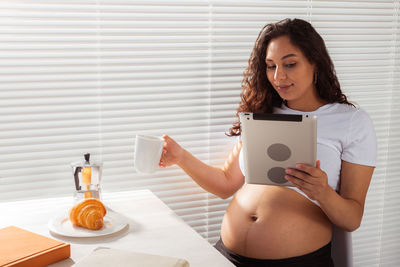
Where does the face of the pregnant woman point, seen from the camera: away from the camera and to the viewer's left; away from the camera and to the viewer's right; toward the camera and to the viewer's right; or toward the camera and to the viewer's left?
toward the camera and to the viewer's left

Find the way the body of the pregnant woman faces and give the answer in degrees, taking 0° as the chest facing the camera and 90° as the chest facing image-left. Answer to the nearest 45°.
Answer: approximately 45°
